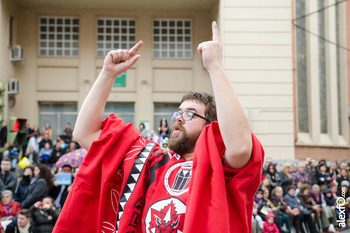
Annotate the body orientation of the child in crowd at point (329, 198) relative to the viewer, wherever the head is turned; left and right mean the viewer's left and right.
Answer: facing the viewer and to the left of the viewer

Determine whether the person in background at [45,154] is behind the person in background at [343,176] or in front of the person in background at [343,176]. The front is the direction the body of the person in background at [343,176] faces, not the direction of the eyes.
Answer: in front

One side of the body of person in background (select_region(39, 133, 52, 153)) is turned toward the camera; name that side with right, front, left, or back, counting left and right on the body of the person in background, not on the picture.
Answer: front

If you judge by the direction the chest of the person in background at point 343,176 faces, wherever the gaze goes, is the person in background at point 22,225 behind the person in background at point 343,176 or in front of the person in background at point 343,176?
in front

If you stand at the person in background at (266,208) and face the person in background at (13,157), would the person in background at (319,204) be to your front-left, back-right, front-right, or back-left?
back-right

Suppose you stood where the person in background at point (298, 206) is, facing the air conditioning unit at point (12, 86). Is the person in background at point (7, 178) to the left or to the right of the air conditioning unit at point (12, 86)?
left

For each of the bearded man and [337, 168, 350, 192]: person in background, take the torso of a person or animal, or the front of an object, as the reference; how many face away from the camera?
0

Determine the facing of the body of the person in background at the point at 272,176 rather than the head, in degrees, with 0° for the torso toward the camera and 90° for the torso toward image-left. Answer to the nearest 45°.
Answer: approximately 45°
